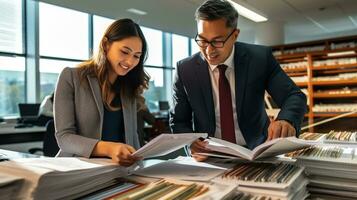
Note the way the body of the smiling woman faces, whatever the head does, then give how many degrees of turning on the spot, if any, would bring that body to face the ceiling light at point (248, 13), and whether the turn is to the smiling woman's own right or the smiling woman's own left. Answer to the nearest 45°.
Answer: approximately 90° to the smiling woman's own left

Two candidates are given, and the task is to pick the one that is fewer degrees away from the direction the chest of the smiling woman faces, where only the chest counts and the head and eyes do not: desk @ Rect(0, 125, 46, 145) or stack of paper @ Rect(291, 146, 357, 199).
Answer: the stack of paper

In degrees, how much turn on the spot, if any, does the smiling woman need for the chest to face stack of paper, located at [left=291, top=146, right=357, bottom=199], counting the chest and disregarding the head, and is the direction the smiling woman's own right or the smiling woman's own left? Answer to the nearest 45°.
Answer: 0° — they already face it

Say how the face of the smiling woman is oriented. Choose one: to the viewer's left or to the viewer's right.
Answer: to the viewer's right

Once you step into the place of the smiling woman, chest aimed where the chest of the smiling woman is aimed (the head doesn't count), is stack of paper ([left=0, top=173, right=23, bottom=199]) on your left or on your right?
on your right

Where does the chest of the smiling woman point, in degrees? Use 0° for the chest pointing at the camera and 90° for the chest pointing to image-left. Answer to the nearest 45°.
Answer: approximately 315°

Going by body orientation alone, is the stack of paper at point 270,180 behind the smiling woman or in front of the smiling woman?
in front

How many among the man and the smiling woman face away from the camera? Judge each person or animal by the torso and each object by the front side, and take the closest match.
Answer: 0

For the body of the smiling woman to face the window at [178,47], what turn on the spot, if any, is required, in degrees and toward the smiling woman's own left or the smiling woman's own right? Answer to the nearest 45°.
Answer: approximately 135° to the smiling woman's own left

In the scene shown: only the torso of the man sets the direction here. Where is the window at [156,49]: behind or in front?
behind

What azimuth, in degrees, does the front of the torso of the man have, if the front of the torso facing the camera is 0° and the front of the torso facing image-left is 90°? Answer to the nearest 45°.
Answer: approximately 0°

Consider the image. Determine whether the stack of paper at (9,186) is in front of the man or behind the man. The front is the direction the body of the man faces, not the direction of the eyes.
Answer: in front
